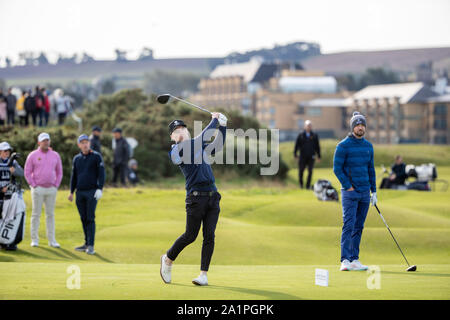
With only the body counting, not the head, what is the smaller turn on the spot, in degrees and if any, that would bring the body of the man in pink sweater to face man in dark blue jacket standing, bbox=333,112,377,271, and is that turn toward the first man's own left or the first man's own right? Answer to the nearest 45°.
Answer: approximately 45° to the first man's own left

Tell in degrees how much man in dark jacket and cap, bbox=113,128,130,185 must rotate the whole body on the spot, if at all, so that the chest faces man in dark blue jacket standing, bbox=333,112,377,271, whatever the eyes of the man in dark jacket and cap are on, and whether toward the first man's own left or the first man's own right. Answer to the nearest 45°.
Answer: approximately 90° to the first man's own left

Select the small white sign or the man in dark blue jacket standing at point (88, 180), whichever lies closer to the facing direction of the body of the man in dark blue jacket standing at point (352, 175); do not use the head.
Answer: the small white sign

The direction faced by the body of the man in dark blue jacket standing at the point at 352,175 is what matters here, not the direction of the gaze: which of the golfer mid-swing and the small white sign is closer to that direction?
the small white sign
